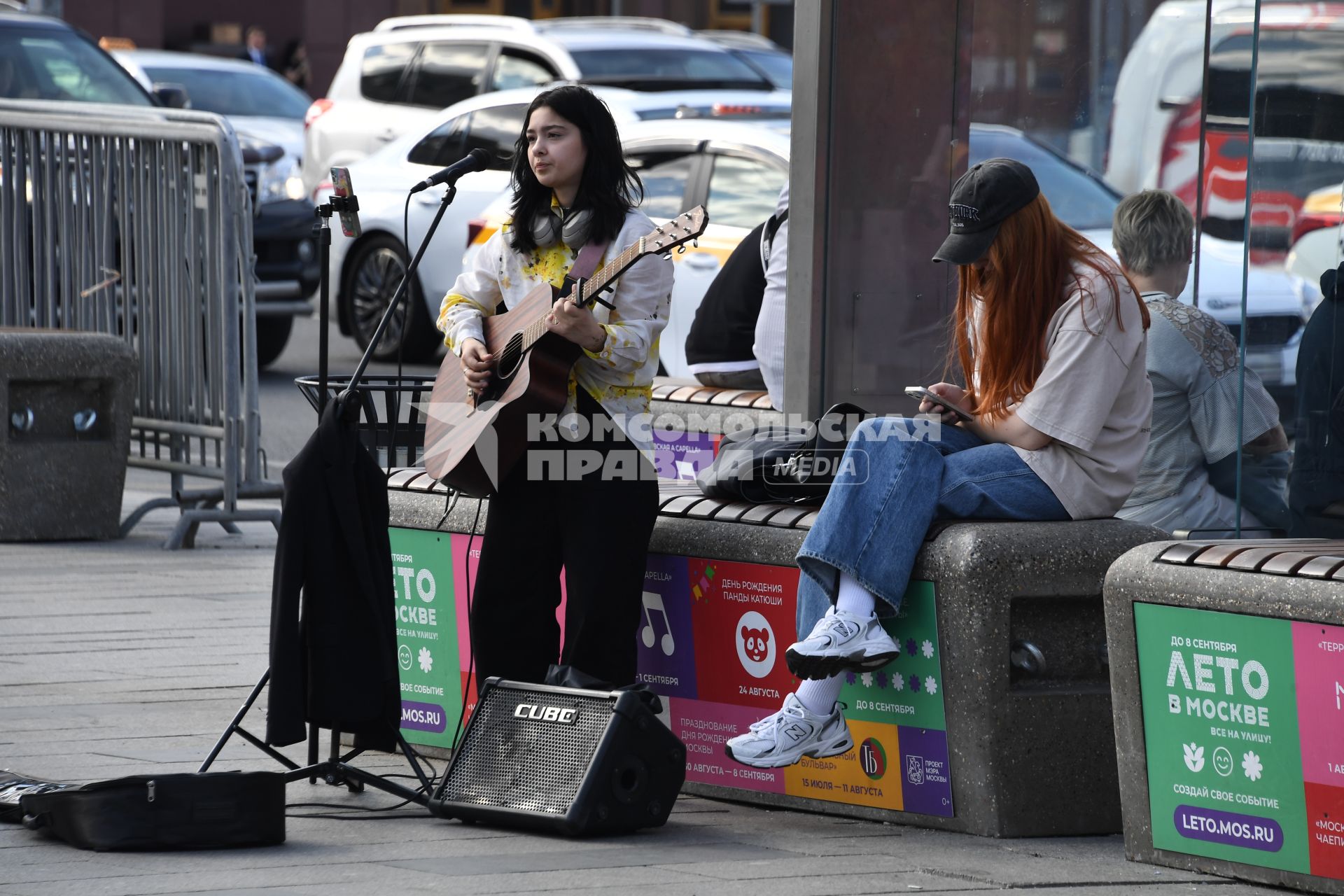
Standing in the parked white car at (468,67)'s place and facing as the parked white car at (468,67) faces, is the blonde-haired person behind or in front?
in front

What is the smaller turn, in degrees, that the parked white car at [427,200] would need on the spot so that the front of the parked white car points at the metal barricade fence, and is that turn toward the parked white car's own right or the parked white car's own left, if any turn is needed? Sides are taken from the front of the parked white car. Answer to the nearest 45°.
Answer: approximately 45° to the parked white car's own right

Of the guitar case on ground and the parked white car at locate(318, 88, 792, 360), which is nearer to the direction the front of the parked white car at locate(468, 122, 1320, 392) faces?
the guitar case on ground

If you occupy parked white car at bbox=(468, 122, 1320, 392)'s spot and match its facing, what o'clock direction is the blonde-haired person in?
The blonde-haired person is roughly at 1 o'clock from the parked white car.

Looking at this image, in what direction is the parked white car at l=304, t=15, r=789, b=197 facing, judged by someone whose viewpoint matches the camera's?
facing the viewer and to the right of the viewer

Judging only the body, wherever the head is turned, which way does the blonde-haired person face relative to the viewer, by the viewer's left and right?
facing away from the viewer and to the right of the viewer

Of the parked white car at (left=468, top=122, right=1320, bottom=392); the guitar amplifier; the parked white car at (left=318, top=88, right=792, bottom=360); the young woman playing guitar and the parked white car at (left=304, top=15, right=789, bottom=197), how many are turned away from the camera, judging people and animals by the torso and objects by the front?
0

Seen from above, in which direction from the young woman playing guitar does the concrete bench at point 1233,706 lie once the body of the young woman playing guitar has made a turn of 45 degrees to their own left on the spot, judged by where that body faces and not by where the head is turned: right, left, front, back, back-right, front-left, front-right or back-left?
front-left

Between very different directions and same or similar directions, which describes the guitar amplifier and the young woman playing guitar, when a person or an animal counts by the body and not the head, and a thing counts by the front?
same or similar directions

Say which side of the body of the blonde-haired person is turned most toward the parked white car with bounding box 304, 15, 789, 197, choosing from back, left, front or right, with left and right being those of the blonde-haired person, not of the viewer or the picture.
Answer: left
